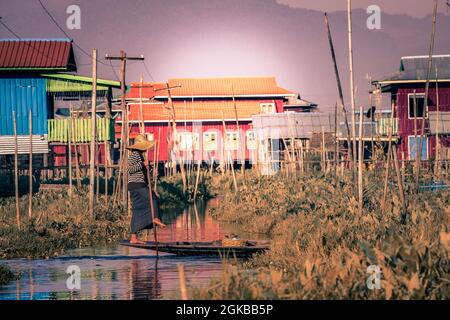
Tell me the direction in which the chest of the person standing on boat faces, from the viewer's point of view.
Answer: to the viewer's right

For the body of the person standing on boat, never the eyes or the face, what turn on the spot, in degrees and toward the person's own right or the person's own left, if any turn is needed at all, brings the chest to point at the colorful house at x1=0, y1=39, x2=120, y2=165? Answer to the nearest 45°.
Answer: approximately 90° to the person's own left
